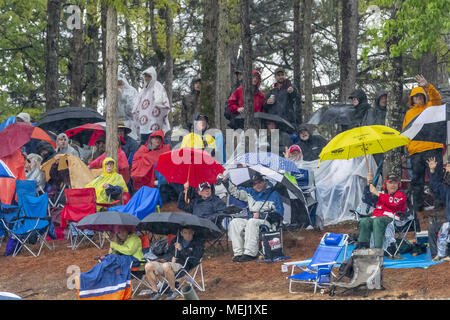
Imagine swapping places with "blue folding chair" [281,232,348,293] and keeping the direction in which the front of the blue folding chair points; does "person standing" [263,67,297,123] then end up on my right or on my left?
on my right

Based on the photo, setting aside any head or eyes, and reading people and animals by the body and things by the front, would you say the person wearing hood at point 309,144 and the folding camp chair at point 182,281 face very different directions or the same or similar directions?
same or similar directions

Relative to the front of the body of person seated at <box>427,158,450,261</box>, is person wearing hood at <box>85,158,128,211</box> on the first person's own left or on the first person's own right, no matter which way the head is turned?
on the first person's own right

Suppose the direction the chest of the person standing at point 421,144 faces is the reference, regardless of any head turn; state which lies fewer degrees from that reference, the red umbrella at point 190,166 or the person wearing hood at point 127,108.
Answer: the red umbrella

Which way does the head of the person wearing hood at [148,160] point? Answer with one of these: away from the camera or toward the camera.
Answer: toward the camera

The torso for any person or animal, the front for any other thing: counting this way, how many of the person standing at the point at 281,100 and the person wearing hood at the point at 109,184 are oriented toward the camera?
2

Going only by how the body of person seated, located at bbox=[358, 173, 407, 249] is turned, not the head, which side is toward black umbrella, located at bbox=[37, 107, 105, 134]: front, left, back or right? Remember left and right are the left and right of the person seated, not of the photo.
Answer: right

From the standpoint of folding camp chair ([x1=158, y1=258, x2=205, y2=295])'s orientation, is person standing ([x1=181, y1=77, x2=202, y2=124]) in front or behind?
behind

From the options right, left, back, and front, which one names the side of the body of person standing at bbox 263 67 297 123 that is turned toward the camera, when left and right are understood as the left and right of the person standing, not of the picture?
front

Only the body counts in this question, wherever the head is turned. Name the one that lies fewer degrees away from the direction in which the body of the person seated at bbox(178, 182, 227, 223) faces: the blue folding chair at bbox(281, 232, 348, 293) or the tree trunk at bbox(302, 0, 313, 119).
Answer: the blue folding chair

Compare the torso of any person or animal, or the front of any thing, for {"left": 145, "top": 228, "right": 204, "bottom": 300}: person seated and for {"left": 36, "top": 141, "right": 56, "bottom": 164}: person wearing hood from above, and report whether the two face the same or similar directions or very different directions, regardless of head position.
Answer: same or similar directions

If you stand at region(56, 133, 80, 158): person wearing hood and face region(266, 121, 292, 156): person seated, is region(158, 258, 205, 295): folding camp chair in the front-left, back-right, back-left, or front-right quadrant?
front-right

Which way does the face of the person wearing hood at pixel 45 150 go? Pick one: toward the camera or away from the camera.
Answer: toward the camera

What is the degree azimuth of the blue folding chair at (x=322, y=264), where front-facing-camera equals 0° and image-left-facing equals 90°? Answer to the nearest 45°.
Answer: approximately 45°

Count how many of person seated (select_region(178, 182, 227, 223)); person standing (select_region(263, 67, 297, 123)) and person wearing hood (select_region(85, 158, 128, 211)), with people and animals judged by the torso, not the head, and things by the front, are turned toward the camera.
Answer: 3

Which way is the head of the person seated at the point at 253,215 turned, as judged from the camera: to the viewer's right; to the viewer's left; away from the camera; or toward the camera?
toward the camera

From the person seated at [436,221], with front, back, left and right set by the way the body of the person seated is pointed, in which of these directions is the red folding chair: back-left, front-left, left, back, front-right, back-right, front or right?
front-right

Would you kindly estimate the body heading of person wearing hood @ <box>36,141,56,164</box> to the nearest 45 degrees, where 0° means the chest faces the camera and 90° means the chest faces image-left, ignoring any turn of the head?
approximately 45°
